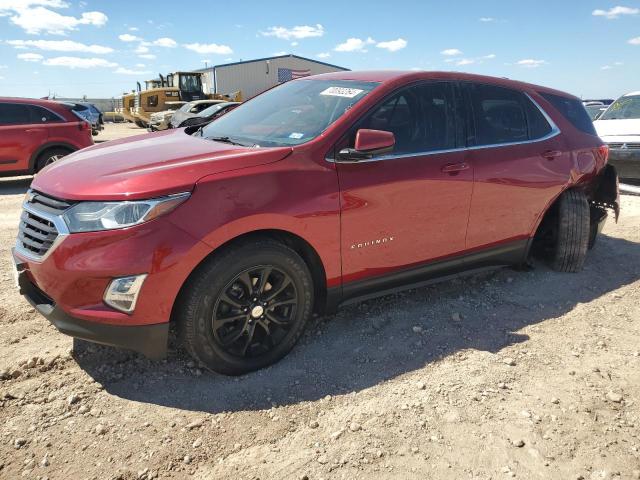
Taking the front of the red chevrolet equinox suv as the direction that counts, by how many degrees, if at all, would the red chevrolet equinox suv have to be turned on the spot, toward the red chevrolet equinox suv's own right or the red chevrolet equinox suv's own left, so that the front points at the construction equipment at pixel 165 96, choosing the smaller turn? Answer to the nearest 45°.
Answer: approximately 135° to the red chevrolet equinox suv's own right

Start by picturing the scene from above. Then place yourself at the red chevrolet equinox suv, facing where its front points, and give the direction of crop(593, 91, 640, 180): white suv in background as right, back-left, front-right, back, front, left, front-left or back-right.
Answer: back

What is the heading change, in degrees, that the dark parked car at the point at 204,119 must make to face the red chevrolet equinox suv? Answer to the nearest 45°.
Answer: approximately 45° to its left

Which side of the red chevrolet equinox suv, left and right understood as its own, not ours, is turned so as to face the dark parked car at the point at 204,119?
right

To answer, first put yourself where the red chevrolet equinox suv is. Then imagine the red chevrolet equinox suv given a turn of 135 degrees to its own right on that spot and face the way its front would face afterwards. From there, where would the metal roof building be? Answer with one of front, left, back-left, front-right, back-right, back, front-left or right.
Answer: front

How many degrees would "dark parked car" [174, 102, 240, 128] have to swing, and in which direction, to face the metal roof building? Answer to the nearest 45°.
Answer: approximately 135° to its right

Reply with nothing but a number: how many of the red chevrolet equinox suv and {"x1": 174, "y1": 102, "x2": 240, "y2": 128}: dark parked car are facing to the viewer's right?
0

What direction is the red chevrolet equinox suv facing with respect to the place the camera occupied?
facing the viewer and to the left of the viewer
